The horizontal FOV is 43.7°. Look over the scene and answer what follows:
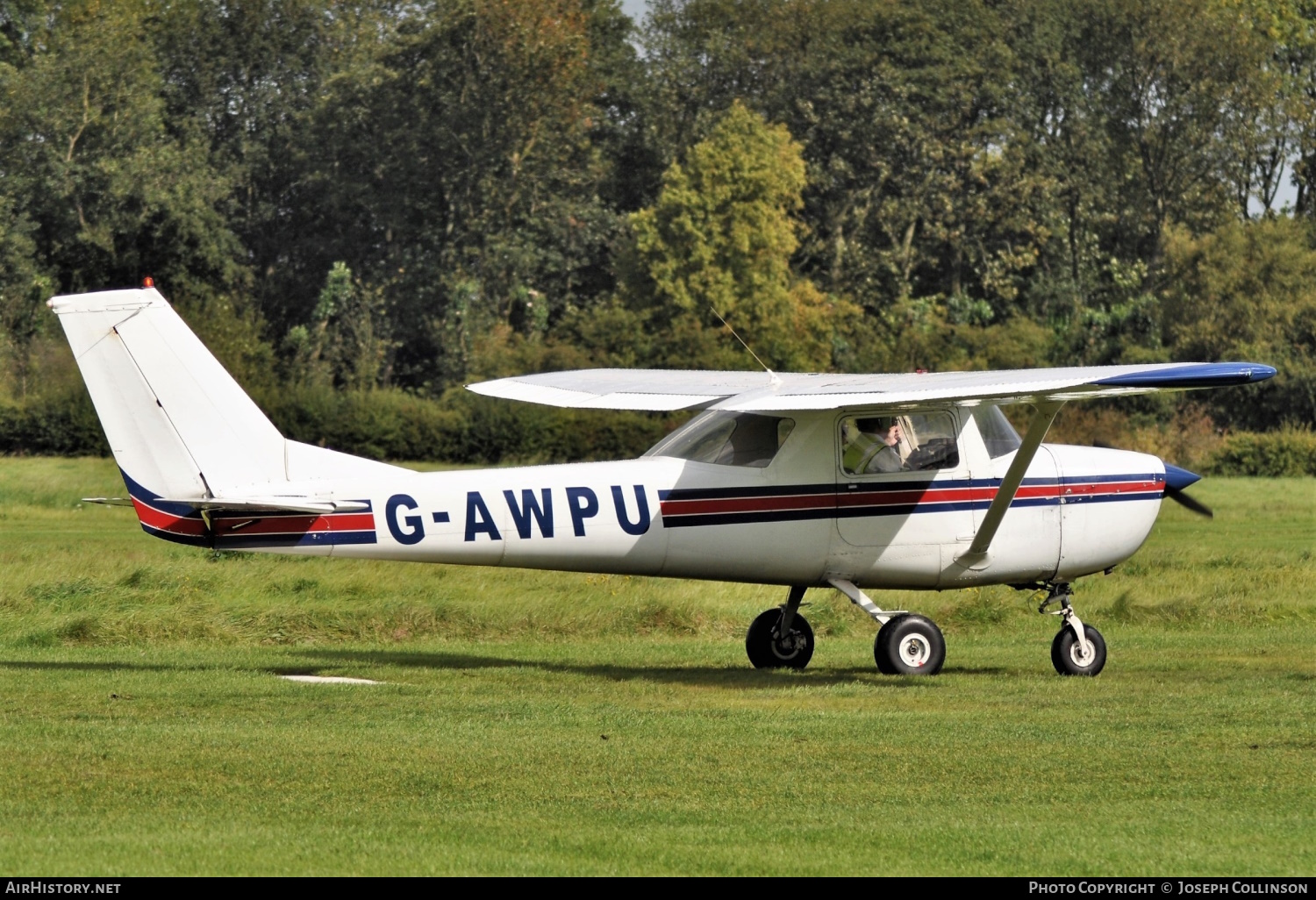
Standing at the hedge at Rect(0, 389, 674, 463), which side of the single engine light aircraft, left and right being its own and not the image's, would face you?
left

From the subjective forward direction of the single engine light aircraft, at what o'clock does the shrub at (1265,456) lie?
The shrub is roughly at 10 o'clock from the single engine light aircraft.

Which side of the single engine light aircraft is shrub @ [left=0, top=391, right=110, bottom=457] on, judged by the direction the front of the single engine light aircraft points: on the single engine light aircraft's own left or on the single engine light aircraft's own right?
on the single engine light aircraft's own left

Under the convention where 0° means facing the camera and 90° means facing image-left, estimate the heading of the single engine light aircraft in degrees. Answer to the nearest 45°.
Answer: approximately 270°
